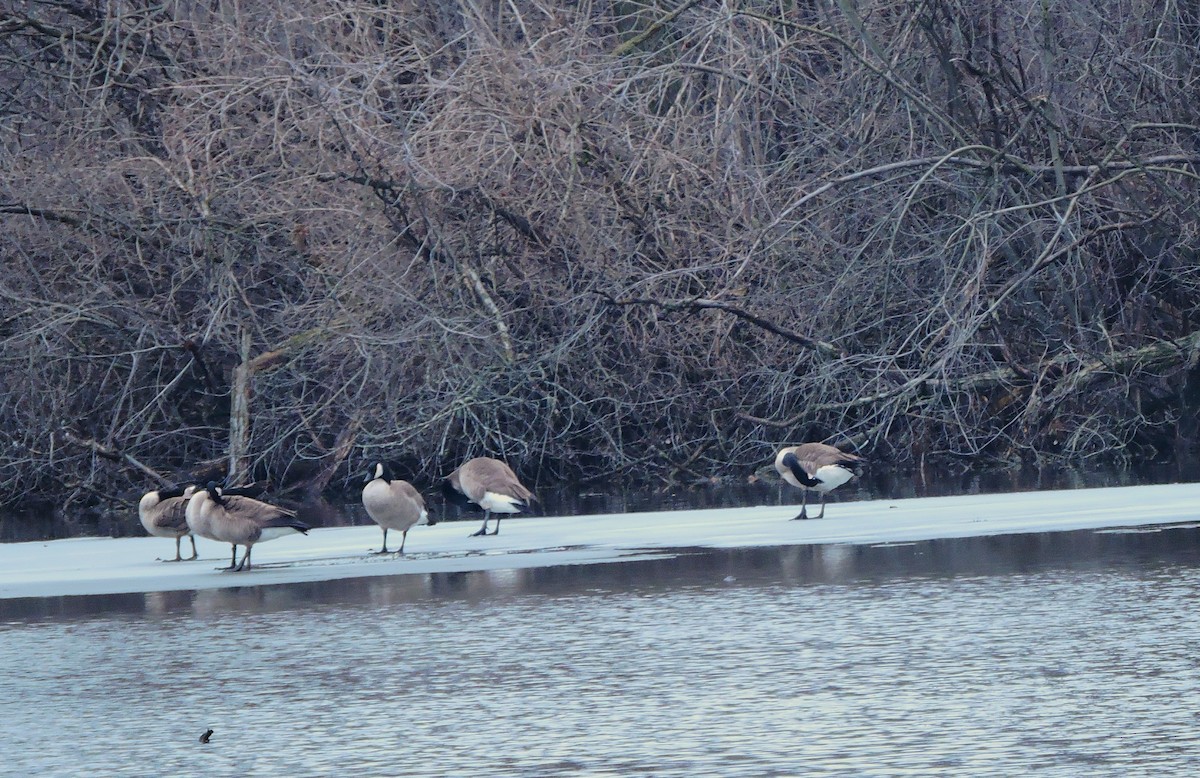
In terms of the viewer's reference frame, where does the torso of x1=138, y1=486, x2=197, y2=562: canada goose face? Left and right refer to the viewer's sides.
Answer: facing to the left of the viewer

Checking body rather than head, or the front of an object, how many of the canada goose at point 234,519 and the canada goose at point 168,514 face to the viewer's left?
2

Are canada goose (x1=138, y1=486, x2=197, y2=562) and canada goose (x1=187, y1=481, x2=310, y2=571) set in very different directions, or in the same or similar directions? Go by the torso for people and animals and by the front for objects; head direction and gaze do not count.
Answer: same or similar directions

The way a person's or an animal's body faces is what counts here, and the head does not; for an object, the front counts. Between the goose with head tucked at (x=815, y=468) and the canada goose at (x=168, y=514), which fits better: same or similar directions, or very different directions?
same or similar directions

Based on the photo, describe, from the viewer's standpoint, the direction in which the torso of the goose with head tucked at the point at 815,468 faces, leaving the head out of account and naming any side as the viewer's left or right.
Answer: facing to the left of the viewer

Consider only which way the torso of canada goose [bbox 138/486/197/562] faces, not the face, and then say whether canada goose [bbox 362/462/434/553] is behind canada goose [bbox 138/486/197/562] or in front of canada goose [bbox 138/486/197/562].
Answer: behind

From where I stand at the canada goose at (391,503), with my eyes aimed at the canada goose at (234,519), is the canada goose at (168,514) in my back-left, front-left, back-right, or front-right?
front-right

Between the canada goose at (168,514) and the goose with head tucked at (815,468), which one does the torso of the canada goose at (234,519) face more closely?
the canada goose

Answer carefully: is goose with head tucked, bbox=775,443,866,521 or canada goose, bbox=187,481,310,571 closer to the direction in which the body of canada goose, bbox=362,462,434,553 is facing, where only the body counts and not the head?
the canada goose

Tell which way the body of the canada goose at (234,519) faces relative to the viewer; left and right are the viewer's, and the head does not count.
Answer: facing to the left of the viewer

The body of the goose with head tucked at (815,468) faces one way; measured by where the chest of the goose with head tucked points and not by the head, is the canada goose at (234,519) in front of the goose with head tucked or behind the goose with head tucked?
in front

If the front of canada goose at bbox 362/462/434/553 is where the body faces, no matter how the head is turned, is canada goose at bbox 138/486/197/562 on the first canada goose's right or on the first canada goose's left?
on the first canada goose's right
